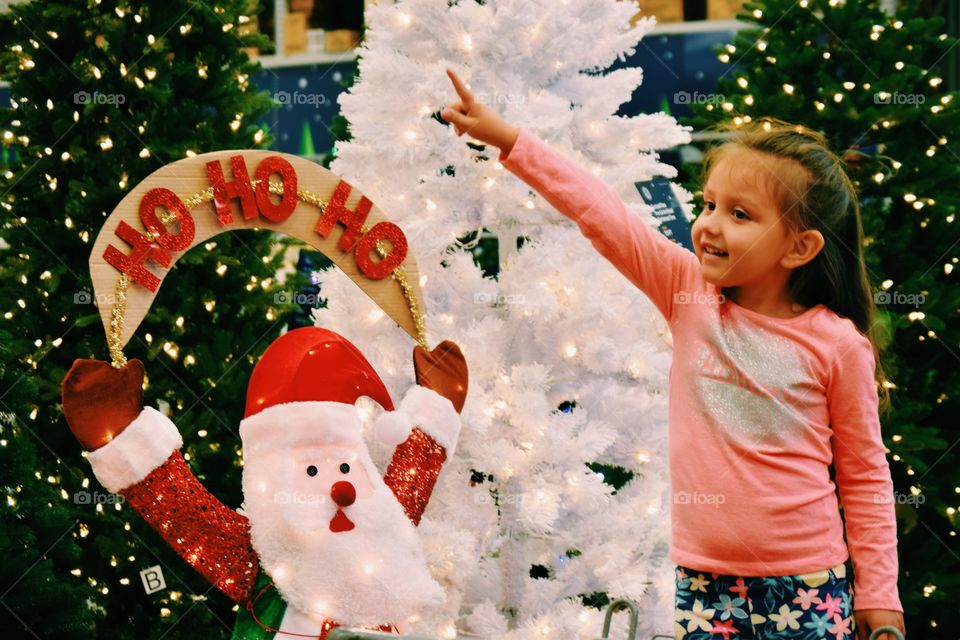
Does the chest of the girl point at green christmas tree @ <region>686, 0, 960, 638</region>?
no

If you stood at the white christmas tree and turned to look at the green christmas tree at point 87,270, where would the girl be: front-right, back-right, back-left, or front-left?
back-left

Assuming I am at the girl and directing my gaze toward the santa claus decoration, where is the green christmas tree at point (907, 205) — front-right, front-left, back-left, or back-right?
back-right

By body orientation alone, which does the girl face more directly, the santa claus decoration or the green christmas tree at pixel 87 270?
the santa claus decoration

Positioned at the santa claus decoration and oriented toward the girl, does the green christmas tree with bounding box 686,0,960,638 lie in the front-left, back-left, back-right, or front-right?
front-left

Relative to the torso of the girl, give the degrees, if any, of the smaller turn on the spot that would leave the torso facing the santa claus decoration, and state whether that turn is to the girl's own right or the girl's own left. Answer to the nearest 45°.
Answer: approximately 45° to the girl's own right

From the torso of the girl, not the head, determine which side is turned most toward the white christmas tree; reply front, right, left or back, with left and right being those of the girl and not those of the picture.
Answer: right

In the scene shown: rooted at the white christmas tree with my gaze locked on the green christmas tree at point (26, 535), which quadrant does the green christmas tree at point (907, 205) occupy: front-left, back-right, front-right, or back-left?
back-right

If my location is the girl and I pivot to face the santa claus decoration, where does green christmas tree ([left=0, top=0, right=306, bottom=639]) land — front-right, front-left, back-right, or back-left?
front-right
